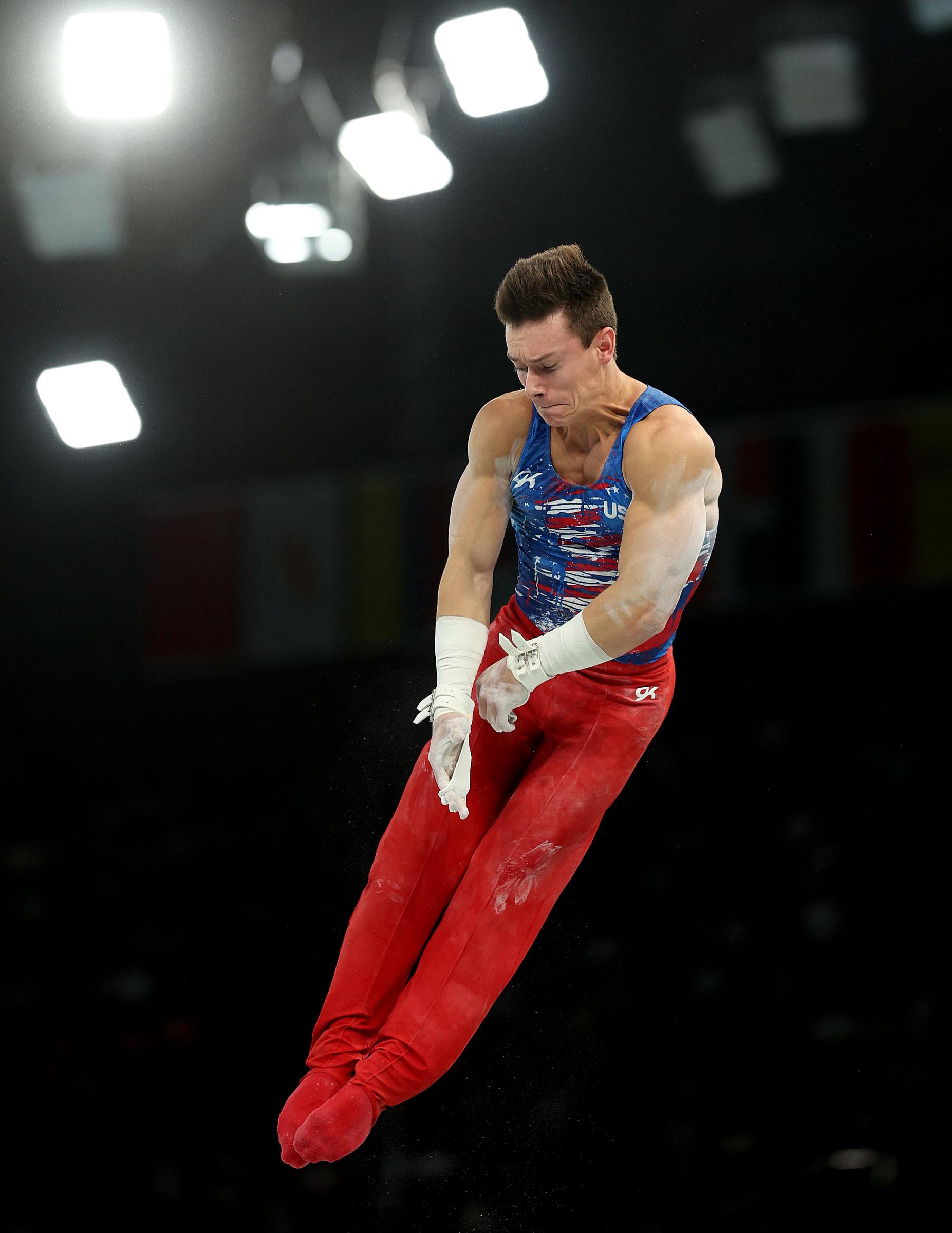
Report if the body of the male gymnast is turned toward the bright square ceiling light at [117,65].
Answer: no

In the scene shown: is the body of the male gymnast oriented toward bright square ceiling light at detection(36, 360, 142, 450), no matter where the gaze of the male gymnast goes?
no

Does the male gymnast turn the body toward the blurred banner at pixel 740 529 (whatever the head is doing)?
no

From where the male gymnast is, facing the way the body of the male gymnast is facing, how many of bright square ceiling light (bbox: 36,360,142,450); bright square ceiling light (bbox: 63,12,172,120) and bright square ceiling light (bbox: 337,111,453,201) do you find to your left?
0

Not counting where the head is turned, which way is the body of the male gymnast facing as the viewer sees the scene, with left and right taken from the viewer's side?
facing the viewer and to the left of the viewer

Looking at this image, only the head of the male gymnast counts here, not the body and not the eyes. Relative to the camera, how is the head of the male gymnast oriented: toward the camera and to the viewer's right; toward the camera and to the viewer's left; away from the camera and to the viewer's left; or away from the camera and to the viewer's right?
toward the camera and to the viewer's left

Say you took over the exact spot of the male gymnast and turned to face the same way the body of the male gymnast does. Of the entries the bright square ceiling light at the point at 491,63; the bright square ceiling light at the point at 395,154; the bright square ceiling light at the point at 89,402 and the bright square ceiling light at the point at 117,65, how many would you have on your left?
0

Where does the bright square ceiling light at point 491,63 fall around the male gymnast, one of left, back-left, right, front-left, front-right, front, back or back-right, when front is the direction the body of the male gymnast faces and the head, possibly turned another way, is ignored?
back-right

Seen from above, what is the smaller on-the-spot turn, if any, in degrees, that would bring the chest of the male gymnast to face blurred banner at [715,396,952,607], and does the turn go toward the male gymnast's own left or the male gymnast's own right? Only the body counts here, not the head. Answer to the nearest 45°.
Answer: approximately 180°

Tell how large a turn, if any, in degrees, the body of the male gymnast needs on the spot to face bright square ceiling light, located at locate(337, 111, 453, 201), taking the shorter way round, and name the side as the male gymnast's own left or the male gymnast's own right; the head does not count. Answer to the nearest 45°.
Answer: approximately 135° to the male gymnast's own right
